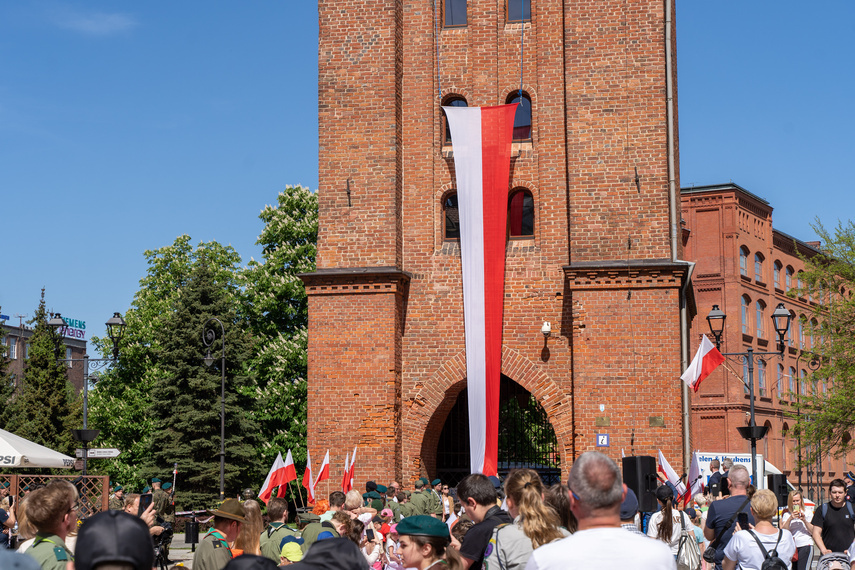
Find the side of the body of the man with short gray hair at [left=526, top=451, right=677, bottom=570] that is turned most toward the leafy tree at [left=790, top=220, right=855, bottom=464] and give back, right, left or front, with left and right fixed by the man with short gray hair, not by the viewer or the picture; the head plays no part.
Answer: front

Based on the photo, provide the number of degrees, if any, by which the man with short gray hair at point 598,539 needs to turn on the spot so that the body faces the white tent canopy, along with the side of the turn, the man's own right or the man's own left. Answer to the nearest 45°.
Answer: approximately 45° to the man's own left

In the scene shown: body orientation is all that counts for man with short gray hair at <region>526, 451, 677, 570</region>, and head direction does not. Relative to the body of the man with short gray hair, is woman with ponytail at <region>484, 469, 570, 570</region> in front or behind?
in front

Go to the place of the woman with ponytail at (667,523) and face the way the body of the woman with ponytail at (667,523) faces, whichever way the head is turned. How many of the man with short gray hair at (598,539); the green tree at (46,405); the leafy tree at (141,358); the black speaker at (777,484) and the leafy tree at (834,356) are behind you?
1

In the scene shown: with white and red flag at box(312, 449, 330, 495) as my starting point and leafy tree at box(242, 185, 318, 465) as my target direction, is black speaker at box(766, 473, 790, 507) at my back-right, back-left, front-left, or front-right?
back-right

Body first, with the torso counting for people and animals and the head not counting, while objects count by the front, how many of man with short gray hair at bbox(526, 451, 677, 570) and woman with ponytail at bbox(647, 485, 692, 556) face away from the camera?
2

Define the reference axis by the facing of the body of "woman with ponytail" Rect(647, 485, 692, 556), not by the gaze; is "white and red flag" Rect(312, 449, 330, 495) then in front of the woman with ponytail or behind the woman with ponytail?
in front

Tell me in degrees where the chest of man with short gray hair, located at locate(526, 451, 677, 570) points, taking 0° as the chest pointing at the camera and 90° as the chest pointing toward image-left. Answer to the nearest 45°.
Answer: approximately 180°

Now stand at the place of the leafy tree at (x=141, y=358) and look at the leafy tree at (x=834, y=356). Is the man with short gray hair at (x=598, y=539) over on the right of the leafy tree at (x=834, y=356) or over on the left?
right

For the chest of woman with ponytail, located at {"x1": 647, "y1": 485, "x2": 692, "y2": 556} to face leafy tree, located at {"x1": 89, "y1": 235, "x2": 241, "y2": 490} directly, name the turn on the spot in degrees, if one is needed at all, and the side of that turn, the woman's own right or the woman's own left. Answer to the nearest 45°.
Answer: approximately 45° to the woman's own left

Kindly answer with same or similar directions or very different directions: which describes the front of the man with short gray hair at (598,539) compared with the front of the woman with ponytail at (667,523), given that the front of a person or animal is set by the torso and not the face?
same or similar directions

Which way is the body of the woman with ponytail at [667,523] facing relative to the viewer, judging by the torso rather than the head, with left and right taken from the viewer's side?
facing away from the viewer

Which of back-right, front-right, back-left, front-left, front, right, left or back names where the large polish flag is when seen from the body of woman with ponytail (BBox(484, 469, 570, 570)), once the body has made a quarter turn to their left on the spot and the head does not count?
back-right

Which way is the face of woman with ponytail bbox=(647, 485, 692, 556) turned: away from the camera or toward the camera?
away from the camera

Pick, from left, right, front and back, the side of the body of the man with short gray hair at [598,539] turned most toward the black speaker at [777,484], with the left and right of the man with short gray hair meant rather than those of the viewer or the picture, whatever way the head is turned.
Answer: front
